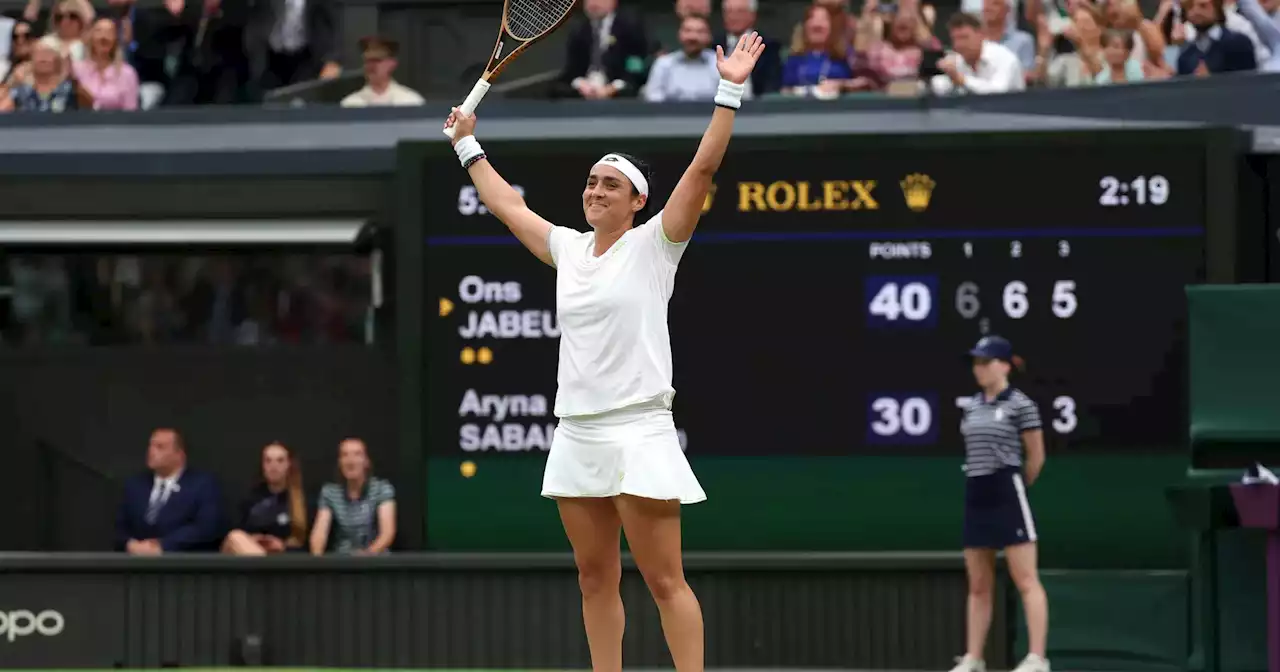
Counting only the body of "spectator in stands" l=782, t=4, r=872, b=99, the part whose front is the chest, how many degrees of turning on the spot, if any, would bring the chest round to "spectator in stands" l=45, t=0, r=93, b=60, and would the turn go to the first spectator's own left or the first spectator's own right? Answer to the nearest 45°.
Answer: approximately 90° to the first spectator's own right

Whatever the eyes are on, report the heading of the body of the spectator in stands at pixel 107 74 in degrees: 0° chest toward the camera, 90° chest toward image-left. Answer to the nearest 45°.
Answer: approximately 0°

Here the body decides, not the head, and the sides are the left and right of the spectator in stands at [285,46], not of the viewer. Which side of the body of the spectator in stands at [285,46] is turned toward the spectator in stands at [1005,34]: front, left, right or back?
left

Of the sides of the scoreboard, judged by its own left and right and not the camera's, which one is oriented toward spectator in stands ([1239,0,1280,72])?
left
